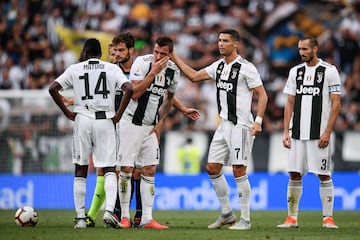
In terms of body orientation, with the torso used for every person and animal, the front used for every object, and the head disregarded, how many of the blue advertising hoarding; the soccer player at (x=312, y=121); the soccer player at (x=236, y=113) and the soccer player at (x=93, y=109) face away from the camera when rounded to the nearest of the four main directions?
1

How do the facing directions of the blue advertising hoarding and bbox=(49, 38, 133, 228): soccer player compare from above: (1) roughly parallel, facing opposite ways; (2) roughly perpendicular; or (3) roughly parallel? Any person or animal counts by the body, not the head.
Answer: roughly parallel, facing opposite ways

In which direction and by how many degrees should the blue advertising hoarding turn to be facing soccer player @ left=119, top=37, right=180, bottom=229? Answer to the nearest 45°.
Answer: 0° — it already faces them

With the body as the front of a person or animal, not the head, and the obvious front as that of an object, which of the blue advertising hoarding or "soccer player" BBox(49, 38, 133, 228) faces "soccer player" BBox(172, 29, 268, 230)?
the blue advertising hoarding

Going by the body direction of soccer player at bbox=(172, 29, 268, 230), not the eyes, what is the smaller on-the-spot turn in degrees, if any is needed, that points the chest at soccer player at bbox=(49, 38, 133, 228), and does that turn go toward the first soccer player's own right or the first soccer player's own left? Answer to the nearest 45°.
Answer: approximately 45° to the first soccer player's own right

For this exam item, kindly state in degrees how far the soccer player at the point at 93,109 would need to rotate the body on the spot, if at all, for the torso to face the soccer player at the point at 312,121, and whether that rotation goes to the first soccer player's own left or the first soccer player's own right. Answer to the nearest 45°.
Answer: approximately 90° to the first soccer player's own right

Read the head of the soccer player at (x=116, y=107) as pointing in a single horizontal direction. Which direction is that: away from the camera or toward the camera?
toward the camera

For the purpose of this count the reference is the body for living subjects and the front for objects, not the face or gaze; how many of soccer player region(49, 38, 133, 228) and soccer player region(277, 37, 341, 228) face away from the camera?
1

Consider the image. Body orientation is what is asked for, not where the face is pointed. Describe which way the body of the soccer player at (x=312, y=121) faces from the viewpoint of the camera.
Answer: toward the camera

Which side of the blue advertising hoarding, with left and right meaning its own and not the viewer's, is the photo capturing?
front

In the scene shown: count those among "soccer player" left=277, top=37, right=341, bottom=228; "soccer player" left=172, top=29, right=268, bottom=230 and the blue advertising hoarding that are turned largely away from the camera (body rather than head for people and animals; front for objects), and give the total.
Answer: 0

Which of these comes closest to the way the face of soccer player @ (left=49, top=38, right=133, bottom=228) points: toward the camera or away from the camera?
away from the camera

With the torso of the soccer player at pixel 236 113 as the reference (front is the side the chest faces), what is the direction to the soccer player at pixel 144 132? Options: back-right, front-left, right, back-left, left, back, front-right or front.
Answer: front-right

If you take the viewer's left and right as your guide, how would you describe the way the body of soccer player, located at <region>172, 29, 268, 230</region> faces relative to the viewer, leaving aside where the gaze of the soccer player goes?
facing the viewer and to the left of the viewer

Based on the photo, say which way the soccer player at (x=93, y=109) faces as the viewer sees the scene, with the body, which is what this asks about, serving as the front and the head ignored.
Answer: away from the camera
